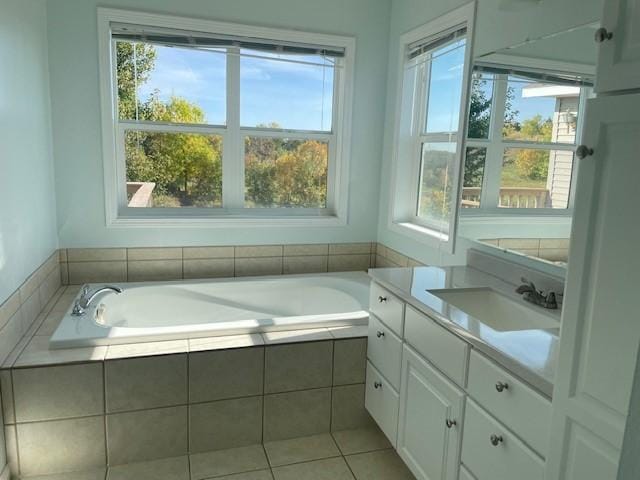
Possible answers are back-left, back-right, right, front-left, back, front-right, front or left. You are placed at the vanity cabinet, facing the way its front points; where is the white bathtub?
right

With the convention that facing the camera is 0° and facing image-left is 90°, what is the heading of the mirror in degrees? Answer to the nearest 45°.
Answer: approximately 45°

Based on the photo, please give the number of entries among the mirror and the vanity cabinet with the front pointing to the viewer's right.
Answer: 0

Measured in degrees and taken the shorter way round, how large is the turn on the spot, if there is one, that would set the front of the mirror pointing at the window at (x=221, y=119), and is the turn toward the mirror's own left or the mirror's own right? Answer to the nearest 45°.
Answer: approximately 45° to the mirror's own right

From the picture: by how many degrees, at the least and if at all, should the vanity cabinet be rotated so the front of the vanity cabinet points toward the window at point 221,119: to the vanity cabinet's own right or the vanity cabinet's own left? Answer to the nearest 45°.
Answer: approximately 90° to the vanity cabinet's own right

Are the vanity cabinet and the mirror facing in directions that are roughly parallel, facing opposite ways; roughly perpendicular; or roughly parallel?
roughly parallel

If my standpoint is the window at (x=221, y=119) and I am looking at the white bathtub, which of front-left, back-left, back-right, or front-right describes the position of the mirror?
front-left

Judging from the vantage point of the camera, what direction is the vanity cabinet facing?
facing the viewer and to the left of the viewer
